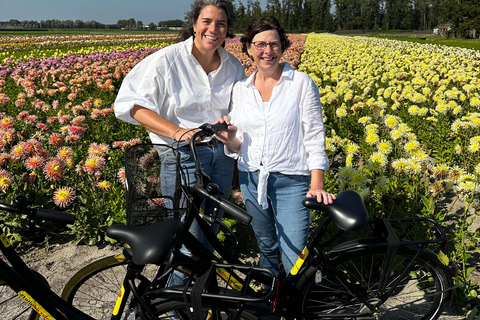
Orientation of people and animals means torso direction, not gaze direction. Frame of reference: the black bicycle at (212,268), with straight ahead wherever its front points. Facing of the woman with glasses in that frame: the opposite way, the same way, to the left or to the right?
to the left

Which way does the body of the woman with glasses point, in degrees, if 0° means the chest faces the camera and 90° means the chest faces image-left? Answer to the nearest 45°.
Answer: approximately 0°

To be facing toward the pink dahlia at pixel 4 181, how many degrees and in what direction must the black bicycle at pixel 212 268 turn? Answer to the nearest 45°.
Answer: approximately 45° to its right

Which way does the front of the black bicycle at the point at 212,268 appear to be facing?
to the viewer's left
